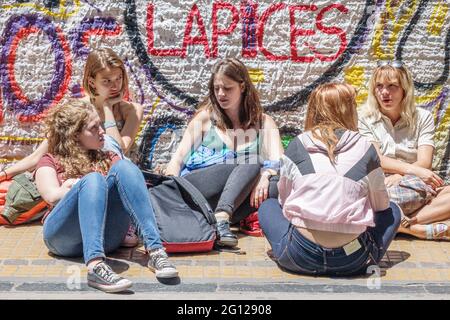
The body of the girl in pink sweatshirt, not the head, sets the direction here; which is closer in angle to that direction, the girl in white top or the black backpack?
the girl in white top

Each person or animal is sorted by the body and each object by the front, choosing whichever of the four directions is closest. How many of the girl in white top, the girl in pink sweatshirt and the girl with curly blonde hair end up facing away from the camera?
1

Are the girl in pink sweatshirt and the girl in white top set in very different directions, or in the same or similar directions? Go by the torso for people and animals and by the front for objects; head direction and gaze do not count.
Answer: very different directions

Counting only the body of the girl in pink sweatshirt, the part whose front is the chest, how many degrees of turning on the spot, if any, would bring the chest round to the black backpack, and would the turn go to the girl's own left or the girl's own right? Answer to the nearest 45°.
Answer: approximately 90° to the girl's own left

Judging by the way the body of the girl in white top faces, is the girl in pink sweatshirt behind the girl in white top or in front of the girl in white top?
in front

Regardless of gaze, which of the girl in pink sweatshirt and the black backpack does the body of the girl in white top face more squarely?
the girl in pink sweatshirt

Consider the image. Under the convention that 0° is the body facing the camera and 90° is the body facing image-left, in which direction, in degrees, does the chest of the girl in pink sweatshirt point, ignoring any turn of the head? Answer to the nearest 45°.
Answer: approximately 180°

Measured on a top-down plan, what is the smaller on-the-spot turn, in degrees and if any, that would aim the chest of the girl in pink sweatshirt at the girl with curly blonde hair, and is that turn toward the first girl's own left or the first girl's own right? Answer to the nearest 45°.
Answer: approximately 90° to the first girl's own left

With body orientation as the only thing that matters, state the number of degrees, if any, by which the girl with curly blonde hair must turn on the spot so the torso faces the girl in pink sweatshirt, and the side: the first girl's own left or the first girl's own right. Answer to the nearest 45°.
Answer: approximately 45° to the first girl's own left

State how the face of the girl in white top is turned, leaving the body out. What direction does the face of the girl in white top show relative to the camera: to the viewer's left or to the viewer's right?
to the viewer's left

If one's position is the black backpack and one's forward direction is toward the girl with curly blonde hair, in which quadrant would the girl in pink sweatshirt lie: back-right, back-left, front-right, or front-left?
back-left

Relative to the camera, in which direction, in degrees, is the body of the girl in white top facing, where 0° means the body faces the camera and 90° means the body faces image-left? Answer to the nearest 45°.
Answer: approximately 0°

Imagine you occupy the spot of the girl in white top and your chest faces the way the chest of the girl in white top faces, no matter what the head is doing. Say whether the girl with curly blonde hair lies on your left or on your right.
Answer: on your right

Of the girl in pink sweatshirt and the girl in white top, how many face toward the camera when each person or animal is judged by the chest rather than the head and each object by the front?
1
